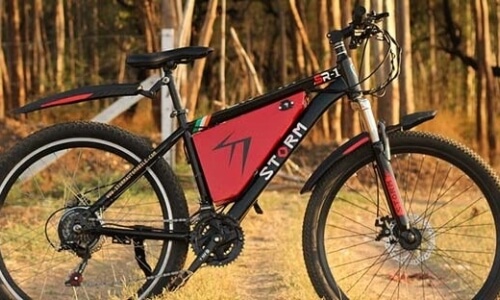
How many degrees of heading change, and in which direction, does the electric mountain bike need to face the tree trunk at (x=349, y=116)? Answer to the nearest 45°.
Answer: approximately 90° to its left

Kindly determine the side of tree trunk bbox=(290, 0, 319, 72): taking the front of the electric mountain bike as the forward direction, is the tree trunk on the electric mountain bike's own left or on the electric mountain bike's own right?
on the electric mountain bike's own left

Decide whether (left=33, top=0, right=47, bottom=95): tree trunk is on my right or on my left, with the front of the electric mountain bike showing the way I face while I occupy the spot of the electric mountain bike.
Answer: on my left

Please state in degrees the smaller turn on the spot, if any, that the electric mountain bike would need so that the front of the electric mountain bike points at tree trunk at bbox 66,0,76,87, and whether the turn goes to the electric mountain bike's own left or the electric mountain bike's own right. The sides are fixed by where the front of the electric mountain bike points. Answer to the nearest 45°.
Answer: approximately 90° to the electric mountain bike's own left

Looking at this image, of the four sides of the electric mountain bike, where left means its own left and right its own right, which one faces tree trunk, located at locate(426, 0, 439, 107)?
left

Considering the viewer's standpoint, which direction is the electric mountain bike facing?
facing to the right of the viewer

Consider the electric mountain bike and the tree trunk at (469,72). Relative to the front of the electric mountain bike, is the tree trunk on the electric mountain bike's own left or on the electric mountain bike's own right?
on the electric mountain bike's own left
